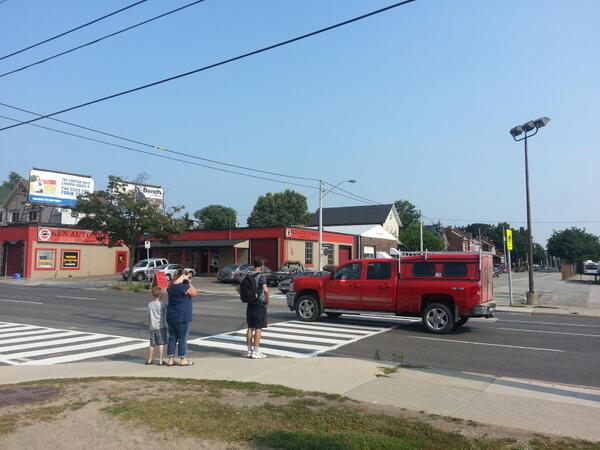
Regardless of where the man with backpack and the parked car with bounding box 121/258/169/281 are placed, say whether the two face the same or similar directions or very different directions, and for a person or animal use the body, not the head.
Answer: very different directions

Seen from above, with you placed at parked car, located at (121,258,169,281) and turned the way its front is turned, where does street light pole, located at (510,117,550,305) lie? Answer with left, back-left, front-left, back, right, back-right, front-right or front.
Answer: left

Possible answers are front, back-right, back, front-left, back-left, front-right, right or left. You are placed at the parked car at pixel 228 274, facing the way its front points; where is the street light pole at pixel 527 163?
left

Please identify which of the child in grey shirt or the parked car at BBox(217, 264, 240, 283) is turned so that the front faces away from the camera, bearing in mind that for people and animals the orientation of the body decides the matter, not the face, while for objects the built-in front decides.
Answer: the child in grey shirt

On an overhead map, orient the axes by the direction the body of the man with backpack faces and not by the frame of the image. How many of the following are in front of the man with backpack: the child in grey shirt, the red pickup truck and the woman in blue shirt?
1

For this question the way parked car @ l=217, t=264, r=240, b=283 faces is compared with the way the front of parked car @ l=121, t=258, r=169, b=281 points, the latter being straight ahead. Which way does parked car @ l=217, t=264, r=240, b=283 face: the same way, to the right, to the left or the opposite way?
the same way

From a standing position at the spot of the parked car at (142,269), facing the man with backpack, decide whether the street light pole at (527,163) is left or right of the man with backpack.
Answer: left

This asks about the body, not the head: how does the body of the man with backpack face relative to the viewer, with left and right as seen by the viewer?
facing away from the viewer and to the right of the viewer

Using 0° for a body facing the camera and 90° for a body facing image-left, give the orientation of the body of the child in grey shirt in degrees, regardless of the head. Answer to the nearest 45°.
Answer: approximately 180°

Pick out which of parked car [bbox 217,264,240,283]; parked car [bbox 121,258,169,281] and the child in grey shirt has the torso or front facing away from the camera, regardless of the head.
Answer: the child in grey shirt
